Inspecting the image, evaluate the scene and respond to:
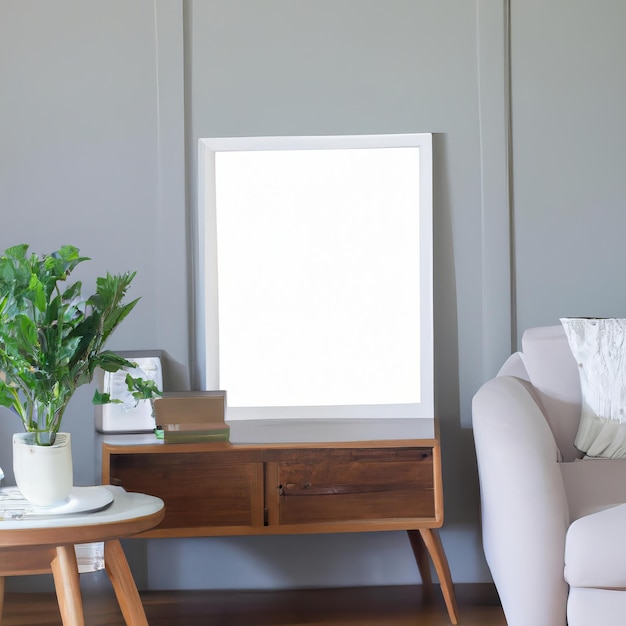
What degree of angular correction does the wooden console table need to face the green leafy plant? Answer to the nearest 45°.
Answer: approximately 45° to its right

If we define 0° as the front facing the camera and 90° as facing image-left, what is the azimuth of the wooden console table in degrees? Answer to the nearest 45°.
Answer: approximately 0°

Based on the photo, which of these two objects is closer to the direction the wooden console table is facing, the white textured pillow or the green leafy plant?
the green leafy plant

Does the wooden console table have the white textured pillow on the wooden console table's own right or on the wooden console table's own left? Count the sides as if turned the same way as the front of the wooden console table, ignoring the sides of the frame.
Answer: on the wooden console table's own left
